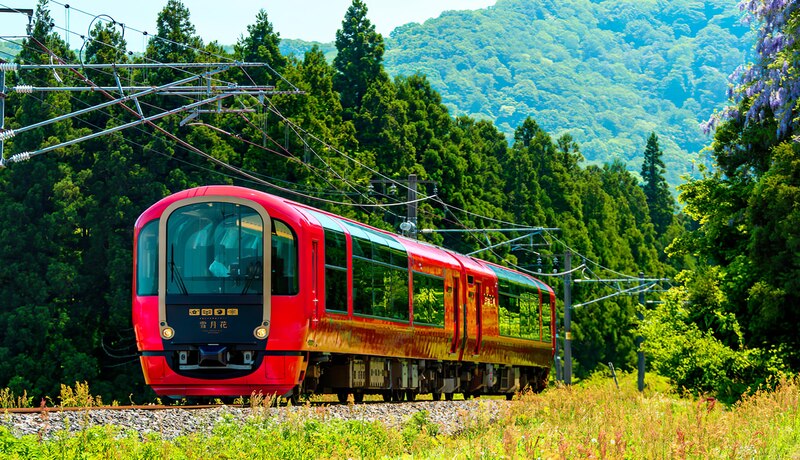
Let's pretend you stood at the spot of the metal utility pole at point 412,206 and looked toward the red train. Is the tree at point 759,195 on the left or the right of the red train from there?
left

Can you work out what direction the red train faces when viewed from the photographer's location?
facing the viewer and to the left of the viewer

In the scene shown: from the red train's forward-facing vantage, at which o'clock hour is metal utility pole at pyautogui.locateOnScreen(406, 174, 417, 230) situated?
The metal utility pole is roughly at 5 o'clock from the red train.

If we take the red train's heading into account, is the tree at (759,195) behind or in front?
behind
